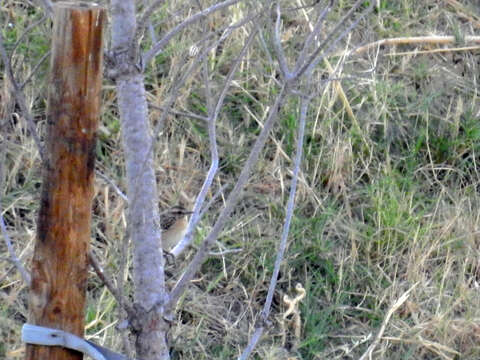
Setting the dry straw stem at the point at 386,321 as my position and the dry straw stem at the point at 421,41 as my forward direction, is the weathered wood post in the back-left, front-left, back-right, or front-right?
back-left

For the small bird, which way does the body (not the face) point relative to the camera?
to the viewer's right

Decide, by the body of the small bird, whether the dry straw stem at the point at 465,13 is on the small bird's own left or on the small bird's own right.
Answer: on the small bird's own left
